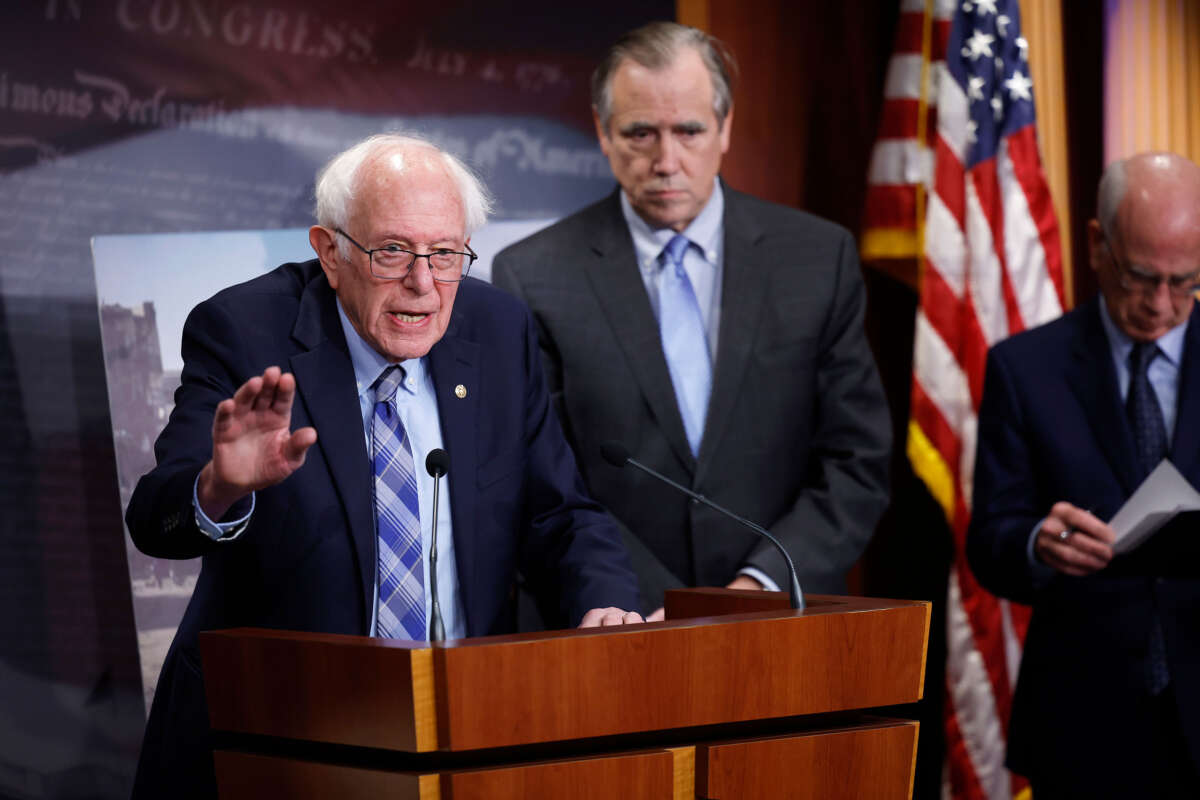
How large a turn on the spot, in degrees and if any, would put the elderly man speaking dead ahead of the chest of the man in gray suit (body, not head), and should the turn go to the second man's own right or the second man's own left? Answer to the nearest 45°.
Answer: approximately 45° to the second man's own right

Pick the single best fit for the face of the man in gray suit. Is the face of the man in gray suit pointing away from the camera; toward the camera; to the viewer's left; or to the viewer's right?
toward the camera

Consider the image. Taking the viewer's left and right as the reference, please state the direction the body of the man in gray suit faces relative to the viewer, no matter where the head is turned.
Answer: facing the viewer

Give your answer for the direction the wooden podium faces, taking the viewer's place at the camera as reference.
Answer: facing the viewer and to the right of the viewer

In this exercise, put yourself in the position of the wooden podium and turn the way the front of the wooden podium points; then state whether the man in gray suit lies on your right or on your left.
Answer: on your left

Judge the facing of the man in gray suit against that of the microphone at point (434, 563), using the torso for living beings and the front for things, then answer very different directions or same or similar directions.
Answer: very different directions

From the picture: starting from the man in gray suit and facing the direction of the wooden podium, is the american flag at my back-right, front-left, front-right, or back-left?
back-left

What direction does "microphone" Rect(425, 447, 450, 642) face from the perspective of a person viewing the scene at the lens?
facing away from the viewer

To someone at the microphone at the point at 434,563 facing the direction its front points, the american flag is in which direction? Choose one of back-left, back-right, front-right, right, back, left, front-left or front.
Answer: front-right

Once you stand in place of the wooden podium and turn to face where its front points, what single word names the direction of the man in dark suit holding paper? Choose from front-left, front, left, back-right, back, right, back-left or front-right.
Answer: left

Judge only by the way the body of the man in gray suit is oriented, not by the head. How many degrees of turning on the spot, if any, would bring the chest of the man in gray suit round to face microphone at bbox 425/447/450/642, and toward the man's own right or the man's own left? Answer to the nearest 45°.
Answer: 0° — they already face it

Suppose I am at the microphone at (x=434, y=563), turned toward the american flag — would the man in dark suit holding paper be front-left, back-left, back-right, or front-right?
front-right
